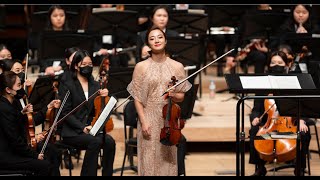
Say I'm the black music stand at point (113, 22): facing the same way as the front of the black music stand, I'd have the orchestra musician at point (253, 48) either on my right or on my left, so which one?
on my right

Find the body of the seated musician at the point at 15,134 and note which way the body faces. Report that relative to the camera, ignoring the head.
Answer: to the viewer's right

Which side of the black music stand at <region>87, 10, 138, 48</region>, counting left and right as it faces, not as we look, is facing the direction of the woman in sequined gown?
back

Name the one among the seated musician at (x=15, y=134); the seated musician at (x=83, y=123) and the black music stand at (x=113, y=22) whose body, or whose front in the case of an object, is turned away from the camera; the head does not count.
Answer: the black music stand

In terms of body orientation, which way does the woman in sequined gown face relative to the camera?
toward the camera

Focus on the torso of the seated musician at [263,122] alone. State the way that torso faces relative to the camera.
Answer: toward the camera

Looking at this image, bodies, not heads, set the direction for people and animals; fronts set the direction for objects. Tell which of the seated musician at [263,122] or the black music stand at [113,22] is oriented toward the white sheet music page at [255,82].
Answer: the seated musician

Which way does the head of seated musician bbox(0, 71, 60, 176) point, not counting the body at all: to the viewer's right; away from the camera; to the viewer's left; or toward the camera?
to the viewer's right

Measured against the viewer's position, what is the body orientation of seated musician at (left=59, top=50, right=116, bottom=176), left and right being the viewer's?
facing the viewer and to the right of the viewer

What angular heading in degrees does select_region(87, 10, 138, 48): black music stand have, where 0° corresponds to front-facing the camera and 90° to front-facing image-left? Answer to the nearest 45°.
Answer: approximately 180°
